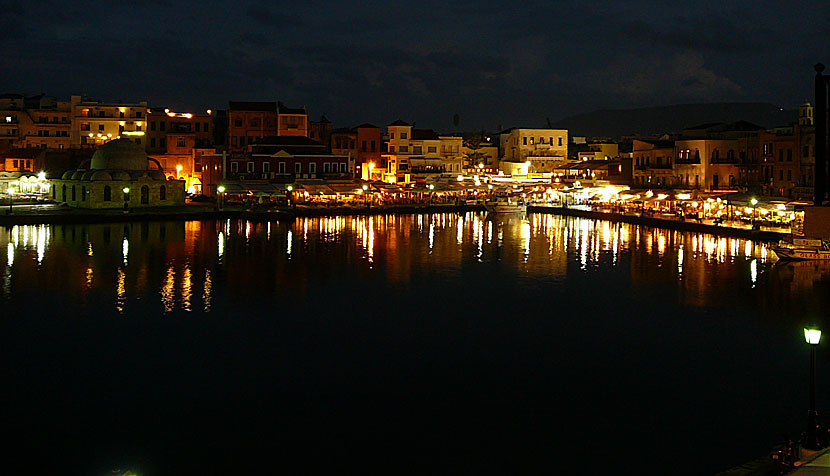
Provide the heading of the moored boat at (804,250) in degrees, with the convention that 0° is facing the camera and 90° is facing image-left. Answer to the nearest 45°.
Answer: approximately 90°

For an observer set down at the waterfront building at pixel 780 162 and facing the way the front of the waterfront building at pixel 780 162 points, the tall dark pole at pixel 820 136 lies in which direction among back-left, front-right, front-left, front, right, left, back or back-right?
front-left

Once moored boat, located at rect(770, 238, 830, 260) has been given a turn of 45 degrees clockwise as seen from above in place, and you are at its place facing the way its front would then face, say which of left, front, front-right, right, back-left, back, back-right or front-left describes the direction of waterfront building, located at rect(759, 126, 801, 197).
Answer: front-right
